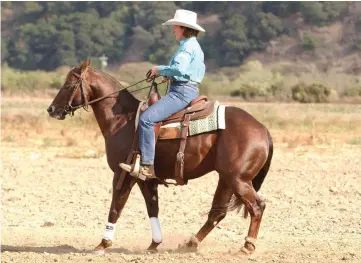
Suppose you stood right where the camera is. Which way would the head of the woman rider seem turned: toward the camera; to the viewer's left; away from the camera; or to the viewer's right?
to the viewer's left

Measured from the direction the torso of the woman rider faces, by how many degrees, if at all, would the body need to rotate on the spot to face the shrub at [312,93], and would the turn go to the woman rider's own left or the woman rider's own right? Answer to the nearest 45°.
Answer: approximately 90° to the woman rider's own right

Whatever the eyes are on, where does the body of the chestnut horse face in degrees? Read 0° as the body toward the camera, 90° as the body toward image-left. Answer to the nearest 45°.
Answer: approximately 90°

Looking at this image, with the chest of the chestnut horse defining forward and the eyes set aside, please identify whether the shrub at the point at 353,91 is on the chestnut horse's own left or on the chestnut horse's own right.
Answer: on the chestnut horse's own right

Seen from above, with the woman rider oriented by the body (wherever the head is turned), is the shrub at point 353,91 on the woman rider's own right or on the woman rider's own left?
on the woman rider's own right

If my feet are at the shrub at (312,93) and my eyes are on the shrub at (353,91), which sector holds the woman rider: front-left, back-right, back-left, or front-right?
back-right

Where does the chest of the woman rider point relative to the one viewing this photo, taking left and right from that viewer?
facing to the left of the viewer

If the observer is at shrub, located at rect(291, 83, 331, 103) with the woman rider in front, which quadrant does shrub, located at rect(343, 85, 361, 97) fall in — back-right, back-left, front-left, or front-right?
back-left

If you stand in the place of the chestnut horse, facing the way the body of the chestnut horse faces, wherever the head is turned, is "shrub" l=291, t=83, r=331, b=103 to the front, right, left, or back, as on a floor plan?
right
